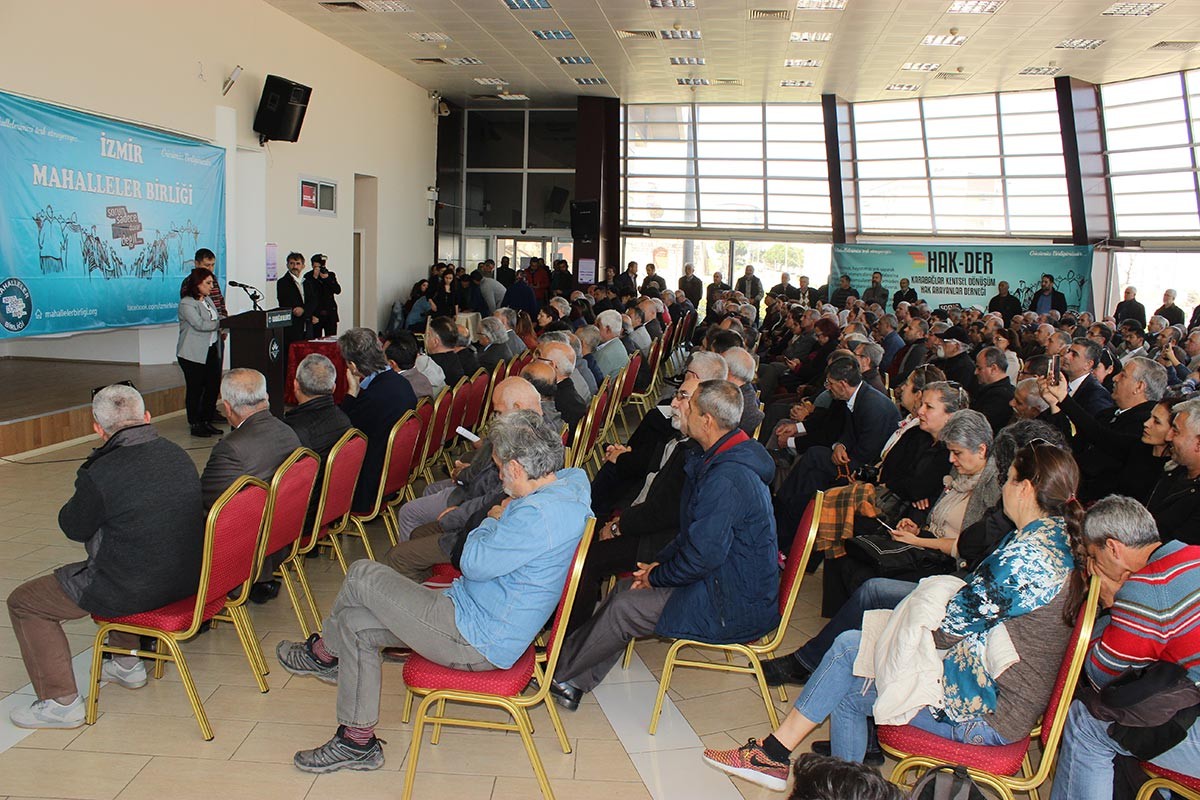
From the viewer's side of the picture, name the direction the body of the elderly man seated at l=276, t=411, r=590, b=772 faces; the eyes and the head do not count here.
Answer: to the viewer's left

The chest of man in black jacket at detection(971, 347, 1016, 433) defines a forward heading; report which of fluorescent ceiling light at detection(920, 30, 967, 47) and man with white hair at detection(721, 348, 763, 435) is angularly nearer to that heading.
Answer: the man with white hair

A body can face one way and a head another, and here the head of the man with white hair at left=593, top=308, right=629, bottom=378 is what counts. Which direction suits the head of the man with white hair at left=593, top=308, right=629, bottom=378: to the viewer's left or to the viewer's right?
to the viewer's left

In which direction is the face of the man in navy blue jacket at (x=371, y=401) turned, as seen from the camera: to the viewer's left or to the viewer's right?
to the viewer's left

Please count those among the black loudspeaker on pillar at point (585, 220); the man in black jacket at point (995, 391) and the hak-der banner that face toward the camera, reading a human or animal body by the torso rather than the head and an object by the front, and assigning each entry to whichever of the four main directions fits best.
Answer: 2

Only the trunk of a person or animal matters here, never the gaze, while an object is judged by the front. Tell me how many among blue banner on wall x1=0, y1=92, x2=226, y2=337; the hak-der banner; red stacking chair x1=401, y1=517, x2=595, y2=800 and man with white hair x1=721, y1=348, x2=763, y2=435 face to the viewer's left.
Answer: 2

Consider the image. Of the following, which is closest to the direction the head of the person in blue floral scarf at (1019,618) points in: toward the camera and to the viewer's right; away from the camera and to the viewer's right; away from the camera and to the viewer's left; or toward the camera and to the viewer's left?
away from the camera and to the viewer's left

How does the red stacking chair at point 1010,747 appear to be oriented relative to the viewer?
to the viewer's left

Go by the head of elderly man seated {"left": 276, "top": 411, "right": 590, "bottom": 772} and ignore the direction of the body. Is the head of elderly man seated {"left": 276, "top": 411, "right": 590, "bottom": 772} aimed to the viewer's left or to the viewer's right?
to the viewer's left

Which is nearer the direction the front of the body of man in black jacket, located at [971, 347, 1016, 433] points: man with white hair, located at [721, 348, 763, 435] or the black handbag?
the man with white hair

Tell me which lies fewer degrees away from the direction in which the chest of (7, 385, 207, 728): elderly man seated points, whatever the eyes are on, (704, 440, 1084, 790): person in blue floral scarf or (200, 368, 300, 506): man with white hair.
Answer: the man with white hair

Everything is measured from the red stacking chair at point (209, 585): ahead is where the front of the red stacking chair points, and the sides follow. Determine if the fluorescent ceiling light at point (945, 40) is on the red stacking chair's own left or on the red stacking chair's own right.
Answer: on the red stacking chair's own right

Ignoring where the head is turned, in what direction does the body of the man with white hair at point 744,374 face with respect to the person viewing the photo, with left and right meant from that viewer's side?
facing to the left of the viewer
